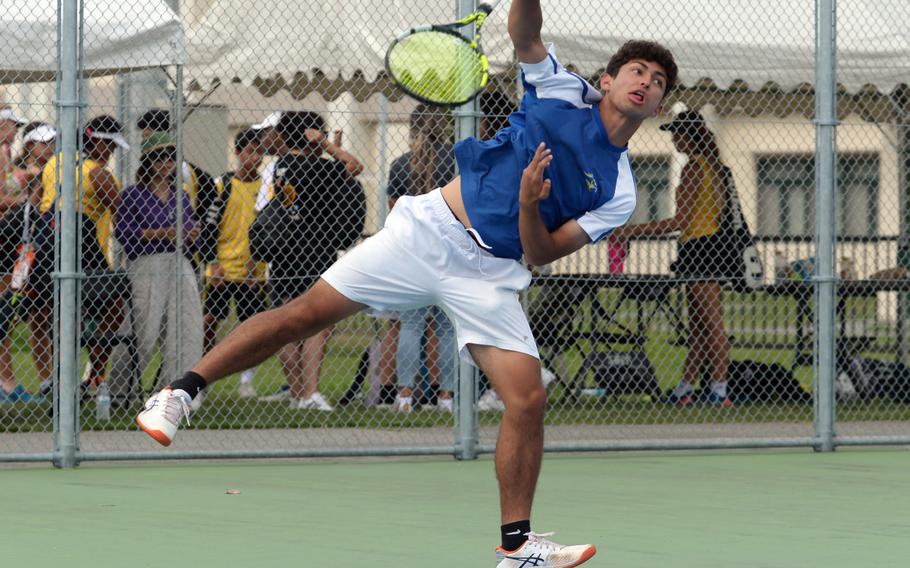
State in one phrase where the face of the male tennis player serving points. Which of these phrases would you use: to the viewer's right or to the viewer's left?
to the viewer's right

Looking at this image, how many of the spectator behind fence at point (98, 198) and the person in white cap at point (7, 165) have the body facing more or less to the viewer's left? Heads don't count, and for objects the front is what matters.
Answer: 0

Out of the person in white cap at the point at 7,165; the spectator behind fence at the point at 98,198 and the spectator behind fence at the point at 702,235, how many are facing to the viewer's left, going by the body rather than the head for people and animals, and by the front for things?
1

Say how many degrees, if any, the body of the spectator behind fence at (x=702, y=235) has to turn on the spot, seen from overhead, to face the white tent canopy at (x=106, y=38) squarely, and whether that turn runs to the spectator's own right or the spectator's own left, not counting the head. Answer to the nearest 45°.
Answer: approximately 45° to the spectator's own left

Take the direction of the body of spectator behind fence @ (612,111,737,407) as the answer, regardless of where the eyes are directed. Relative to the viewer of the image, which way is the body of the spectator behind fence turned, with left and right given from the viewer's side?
facing to the left of the viewer
